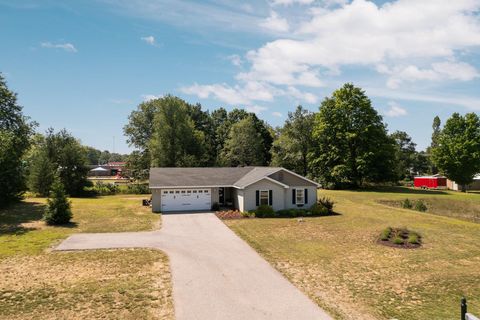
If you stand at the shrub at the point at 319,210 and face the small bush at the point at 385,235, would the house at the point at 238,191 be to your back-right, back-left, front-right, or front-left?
back-right

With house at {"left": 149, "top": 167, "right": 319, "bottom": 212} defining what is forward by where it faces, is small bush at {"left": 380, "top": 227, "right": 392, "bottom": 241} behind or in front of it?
in front

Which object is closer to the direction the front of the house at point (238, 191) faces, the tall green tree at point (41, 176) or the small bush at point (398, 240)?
the small bush

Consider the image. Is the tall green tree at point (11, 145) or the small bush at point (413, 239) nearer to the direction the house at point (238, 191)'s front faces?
the small bush

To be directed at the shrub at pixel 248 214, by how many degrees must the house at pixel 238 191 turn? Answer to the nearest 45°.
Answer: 0° — it already faces it

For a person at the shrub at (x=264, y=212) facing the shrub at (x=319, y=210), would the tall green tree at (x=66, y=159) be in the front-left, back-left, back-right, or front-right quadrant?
back-left

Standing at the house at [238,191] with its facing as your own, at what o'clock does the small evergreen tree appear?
The small evergreen tree is roughly at 2 o'clock from the house.

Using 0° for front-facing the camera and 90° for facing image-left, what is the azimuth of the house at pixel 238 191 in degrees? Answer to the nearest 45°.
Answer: approximately 0°

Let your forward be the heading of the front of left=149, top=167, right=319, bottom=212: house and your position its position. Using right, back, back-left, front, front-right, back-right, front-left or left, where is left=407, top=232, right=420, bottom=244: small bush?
front-left

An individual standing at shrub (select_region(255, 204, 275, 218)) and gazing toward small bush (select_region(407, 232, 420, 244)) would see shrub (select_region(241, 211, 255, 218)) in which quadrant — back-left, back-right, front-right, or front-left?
back-right

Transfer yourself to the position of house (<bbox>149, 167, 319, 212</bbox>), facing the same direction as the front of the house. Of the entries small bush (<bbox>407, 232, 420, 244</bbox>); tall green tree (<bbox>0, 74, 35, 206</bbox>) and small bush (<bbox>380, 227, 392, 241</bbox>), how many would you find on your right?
1

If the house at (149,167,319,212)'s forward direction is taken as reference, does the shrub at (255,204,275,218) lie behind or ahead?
ahead

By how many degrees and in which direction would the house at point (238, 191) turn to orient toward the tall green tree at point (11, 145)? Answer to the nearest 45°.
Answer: approximately 90° to its right
